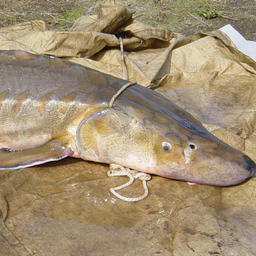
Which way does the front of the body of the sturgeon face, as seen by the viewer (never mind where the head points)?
to the viewer's right
